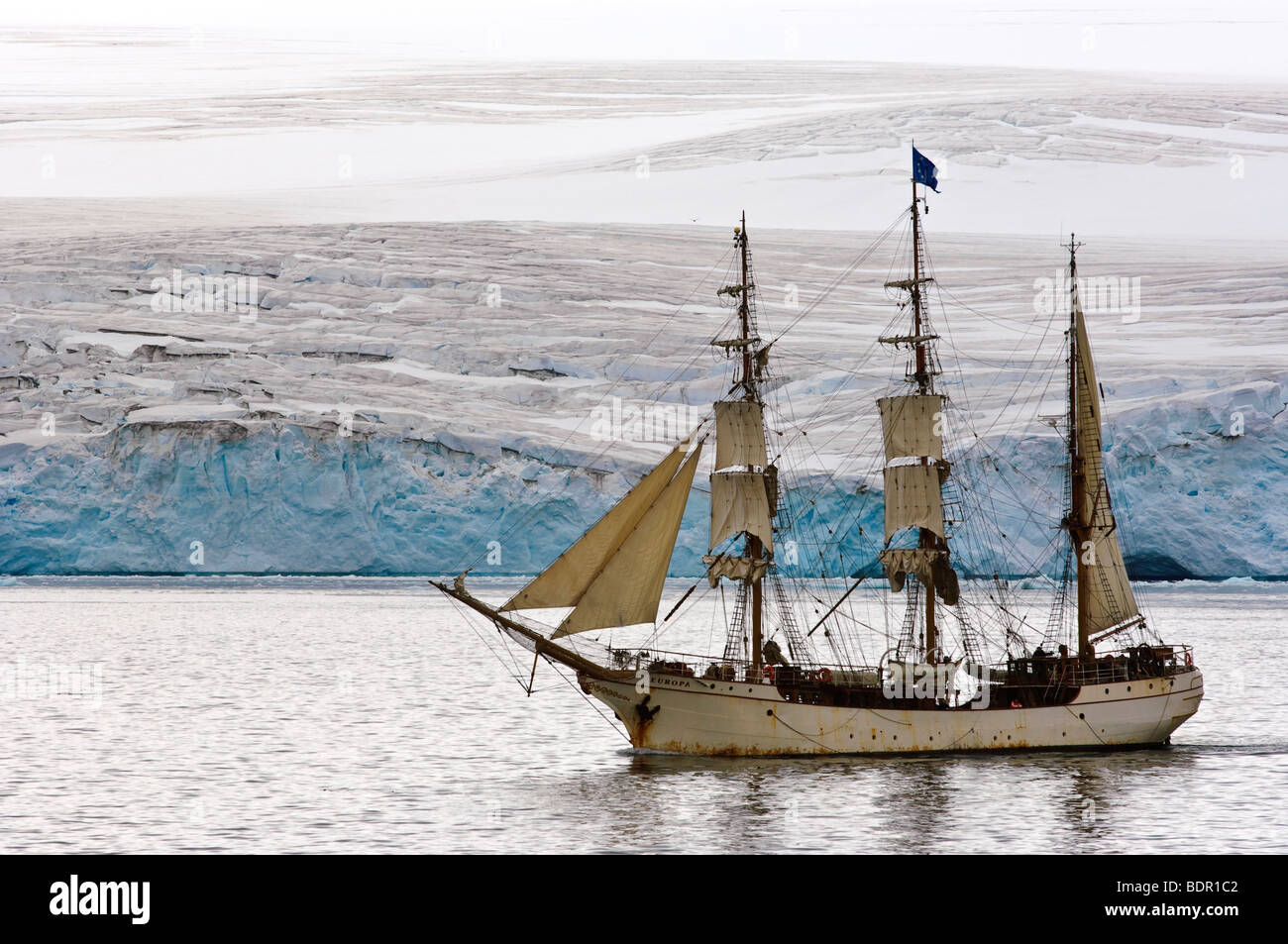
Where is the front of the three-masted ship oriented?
to the viewer's left
